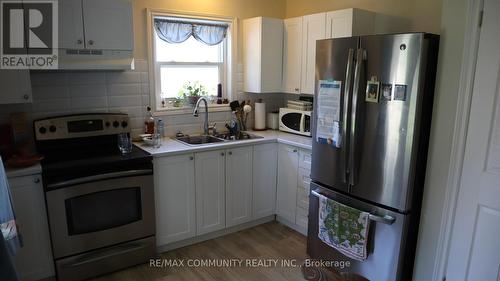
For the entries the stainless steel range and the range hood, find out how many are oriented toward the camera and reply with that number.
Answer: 2

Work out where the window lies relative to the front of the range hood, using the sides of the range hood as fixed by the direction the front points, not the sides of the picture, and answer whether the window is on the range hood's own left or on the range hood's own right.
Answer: on the range hood's own left

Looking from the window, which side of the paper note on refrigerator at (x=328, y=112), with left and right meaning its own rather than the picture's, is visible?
right

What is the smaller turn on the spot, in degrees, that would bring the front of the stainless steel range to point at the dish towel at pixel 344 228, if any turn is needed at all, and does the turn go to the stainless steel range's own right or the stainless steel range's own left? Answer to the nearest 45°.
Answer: approximately 45° to the stainless steel range's own left

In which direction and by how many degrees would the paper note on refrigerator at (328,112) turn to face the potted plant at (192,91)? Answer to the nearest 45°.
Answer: approximately 90° to its right

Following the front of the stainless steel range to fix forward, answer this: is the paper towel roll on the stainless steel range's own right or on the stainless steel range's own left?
on the stainless steel range's own left

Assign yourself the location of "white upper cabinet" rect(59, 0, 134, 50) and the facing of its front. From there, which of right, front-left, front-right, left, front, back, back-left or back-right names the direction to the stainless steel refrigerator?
front-left

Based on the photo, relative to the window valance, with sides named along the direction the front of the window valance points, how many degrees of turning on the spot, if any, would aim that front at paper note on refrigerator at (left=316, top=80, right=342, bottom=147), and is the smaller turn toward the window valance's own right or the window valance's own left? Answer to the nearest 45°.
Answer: approximately 45° to the window valance's own left

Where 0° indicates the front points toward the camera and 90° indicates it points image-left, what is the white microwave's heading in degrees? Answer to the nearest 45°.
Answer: approximately 45°

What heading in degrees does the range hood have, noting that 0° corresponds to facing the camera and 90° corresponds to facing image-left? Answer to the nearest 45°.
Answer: approximately 0°

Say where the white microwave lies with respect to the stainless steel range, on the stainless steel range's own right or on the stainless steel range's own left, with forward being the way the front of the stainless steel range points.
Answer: on the stainless steel range's own left

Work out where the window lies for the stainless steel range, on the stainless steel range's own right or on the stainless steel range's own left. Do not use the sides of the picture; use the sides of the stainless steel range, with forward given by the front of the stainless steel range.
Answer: on the stainless steel range's own left
